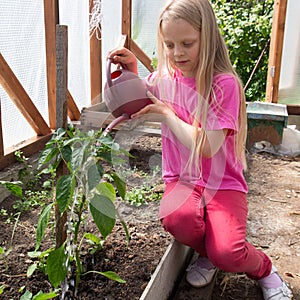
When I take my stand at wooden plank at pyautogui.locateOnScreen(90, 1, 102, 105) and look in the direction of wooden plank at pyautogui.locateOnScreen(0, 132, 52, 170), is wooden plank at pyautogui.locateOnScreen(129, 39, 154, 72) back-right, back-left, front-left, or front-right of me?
back-left

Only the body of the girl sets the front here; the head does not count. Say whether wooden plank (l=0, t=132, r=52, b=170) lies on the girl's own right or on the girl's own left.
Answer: on the girl's own right

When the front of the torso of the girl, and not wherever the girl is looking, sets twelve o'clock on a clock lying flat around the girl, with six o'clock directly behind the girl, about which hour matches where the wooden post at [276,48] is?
The wooden post is roughly at 5 o'clock from the girl.

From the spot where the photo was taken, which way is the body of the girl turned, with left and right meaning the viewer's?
facing the viewer and to the left of the viewer

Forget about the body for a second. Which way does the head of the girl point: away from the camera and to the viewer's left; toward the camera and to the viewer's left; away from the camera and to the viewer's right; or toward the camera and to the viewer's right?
toward the camera and to the viewer's left

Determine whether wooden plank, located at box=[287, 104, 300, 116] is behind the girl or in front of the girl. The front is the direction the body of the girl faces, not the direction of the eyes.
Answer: behind

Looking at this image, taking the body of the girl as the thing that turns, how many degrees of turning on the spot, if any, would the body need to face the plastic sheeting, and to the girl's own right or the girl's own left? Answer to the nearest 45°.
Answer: approximately 90° to the girl's own right

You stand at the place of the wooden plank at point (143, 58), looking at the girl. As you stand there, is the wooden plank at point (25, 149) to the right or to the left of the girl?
right

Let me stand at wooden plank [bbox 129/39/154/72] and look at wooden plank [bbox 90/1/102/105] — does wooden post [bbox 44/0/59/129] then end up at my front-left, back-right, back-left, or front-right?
front-left

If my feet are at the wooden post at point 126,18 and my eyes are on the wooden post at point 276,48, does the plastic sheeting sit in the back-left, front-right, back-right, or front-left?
back-right

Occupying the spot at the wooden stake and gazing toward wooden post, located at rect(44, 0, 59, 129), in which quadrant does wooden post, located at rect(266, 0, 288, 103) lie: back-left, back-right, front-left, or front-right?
front-right

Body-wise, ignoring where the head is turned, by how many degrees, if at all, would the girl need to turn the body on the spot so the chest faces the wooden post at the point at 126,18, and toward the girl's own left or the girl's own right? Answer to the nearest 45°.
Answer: approximately 135° to the girl's own right
